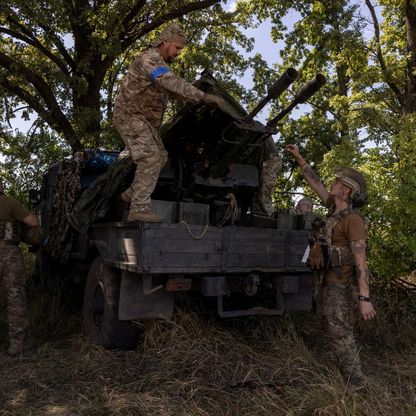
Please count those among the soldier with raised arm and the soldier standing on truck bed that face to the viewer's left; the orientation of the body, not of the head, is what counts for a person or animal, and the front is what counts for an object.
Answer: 1

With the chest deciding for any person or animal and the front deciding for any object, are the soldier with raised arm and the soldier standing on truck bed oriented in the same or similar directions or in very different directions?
very different directions

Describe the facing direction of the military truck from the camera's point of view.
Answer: facing away from the viewer and to the left of the viewer

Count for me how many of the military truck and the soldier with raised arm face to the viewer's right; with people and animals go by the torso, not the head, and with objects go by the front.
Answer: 0

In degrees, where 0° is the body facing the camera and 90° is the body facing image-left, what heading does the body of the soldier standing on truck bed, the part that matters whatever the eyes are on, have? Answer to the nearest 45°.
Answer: approximately 270°

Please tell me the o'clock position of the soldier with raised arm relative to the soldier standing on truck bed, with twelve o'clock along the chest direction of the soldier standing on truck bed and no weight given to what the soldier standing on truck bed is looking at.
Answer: The soldier with raised arm is roughly at 1 o'clock from the soldier standing on truck bed.

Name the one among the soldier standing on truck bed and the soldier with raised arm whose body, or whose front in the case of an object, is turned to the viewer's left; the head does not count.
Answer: the soldier with raised arm

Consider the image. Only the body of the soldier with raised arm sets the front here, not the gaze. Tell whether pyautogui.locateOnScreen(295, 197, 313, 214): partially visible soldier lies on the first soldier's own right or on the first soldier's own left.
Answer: on the first soldier's own right

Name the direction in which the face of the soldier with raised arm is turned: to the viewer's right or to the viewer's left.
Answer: to the viewer's left

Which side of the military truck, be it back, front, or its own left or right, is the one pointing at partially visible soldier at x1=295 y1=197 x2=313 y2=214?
right

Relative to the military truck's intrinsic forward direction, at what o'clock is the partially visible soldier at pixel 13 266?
The partially visible soldier is roughly at 8 o'clock from the military truck.

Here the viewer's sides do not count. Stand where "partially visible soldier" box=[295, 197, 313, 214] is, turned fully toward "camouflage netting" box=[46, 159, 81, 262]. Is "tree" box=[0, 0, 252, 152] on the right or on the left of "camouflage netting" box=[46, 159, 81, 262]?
right

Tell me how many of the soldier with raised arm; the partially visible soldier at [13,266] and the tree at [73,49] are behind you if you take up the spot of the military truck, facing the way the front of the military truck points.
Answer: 1

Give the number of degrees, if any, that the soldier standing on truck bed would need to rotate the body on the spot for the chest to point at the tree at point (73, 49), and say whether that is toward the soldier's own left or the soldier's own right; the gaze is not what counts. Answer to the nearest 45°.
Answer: approximately 90° to the soldier's own left

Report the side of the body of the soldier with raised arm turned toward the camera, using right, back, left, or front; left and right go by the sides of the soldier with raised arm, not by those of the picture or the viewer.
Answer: left

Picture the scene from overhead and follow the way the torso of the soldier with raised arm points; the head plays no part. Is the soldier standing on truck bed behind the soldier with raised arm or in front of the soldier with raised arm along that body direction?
in front
